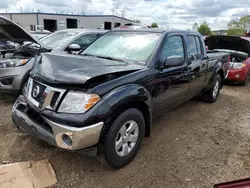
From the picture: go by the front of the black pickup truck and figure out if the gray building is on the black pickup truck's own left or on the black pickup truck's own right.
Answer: on the black pickup truck's own right

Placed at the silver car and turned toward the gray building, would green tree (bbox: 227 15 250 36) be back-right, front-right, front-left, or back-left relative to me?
front-right

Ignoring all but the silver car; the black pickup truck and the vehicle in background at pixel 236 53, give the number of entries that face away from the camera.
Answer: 0

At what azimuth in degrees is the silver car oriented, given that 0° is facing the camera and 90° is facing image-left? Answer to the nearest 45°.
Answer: approximately 45°

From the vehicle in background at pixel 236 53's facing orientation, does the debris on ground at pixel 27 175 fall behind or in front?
in front

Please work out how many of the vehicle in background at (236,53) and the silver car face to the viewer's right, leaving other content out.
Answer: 0

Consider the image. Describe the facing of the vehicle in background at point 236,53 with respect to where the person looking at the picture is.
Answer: facing the viewer and to the left of the viewer

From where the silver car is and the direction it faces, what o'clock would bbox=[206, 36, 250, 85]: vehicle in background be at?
The vehicle in background is roughly at 7 o'clock from the silver car.

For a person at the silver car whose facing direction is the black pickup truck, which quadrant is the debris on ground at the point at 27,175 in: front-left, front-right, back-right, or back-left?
front-right

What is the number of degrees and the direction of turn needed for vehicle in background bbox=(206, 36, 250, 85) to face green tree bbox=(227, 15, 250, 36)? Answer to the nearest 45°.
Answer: approximately 135° to its right

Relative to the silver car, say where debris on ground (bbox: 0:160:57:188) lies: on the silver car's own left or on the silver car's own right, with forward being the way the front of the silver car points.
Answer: on the silver car's own left

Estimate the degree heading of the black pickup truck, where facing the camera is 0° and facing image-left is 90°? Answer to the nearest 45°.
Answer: approximately 45°

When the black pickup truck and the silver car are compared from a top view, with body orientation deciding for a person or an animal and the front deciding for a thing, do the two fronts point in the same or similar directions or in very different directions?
same or similar directions

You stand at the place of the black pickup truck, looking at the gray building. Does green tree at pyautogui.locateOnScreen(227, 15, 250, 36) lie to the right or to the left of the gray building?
right
